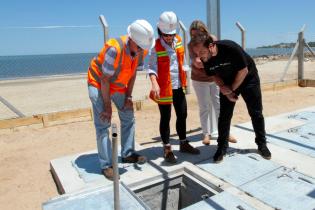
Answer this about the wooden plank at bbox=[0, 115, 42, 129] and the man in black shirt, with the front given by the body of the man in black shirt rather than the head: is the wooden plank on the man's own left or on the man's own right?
on the man's own right

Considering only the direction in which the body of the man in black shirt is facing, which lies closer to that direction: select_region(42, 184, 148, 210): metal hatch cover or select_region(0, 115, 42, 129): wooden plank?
the metal hatch cover

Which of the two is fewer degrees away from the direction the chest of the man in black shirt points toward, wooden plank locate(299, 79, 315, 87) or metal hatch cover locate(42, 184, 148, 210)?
the metal hatch cover

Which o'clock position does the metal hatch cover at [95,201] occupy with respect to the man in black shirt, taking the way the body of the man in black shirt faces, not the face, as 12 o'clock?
The metal hatch cover is roughly at 12 o'clock from the man in black shirt.

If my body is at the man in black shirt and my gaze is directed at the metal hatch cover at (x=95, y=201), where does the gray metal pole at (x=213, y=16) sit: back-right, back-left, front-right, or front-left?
back-right

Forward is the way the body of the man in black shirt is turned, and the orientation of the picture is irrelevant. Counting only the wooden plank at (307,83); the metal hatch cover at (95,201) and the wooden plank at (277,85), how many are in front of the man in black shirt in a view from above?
1

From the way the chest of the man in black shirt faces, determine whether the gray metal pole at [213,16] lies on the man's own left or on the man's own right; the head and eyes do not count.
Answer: on the man's own right

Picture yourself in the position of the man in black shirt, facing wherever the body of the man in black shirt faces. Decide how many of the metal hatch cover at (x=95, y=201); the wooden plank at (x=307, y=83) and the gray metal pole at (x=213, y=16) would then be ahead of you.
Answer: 1

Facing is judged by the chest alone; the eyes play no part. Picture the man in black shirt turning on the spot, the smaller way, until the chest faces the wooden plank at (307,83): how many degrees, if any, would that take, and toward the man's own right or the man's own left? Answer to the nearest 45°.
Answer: approximately 135° to the man's own right

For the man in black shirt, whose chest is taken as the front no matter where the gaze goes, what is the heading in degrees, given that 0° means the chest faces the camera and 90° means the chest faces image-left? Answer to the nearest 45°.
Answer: approximately 45°

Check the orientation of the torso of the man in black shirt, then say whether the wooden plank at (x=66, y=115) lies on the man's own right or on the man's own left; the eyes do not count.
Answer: on the man's own right
